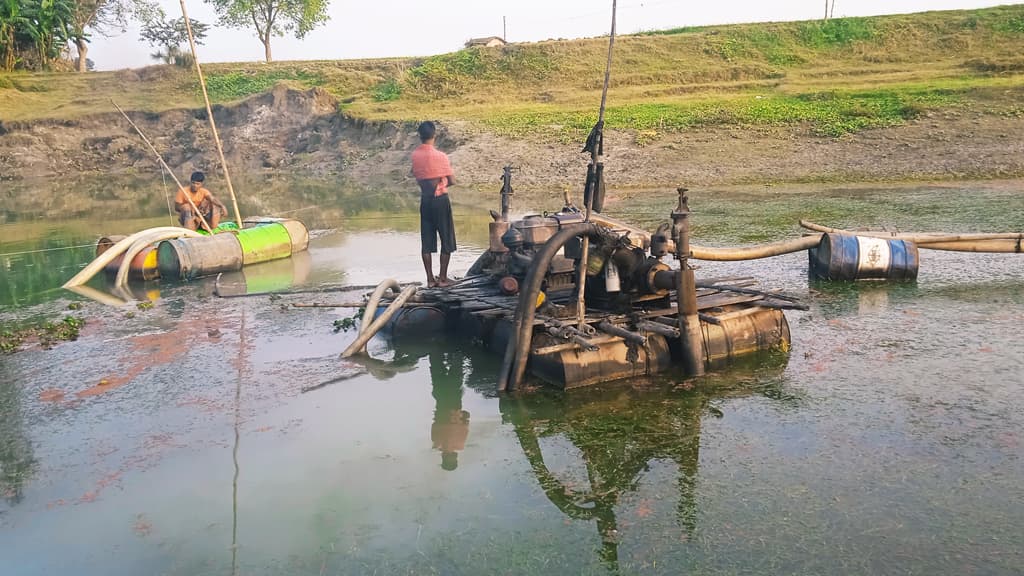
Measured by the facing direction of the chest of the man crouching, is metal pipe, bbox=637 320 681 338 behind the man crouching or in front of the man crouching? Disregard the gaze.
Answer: in front

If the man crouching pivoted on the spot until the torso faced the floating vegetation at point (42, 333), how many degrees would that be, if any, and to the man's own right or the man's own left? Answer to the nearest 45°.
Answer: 0° — they already face it

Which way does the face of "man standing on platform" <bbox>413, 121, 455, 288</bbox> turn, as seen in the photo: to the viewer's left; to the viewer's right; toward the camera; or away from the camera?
away from the camera

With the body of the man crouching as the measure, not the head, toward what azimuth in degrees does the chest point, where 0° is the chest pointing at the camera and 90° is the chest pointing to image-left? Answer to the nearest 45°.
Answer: approximately 0°

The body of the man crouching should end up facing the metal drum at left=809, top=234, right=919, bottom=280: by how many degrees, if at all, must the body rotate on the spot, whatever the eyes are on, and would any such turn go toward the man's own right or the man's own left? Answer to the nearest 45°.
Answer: approximately 45° to the man's own left

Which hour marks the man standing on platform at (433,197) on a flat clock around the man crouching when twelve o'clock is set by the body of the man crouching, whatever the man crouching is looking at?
The man standing on platform is roughly at 11 o'clock from the man crouching.

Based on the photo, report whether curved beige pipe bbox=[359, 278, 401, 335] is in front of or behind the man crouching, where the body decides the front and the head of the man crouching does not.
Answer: in front

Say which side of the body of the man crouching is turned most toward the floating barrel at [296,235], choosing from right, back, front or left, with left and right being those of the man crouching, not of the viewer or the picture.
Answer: left

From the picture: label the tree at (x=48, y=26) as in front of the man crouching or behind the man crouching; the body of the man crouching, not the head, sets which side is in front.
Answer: behind

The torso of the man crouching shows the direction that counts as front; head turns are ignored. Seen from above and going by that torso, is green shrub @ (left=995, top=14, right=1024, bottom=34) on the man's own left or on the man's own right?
on the man's own left

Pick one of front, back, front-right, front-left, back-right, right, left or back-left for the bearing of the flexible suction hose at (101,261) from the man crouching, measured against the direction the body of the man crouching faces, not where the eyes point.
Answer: front-right
